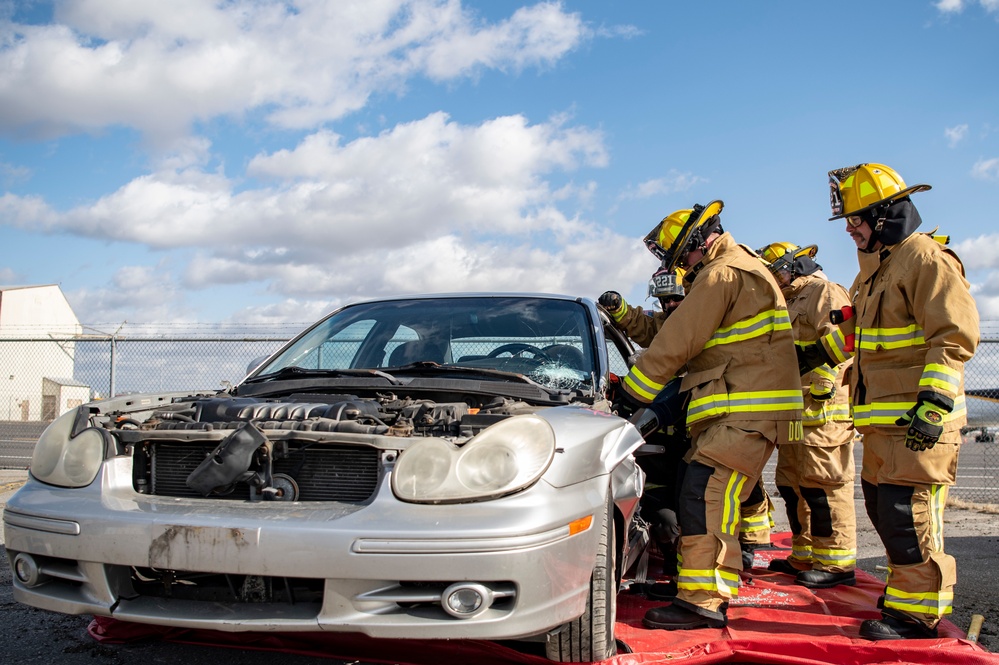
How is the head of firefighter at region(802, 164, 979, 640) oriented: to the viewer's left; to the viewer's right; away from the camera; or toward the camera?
to the viewer's left

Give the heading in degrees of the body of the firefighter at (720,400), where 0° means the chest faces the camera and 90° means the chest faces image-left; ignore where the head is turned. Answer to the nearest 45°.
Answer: approximately 90°
